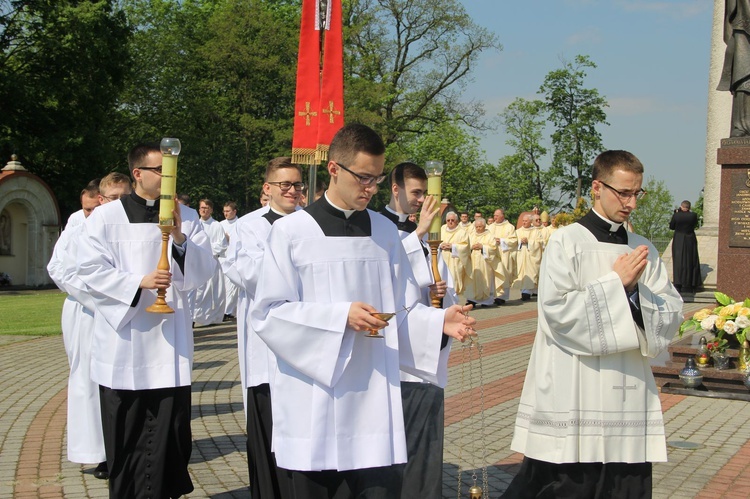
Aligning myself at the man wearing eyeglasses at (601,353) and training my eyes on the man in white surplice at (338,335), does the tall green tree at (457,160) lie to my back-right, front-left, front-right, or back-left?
back-right

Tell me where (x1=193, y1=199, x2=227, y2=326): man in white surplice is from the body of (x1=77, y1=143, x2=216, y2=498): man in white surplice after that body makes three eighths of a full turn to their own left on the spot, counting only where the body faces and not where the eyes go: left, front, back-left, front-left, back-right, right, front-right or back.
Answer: front

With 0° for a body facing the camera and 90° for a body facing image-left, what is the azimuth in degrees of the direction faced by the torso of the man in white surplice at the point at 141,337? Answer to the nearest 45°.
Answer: approximately 315°

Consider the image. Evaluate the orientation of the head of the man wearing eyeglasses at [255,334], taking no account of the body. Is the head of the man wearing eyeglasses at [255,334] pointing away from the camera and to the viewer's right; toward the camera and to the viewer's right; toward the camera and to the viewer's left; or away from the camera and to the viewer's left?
toward the camera and to the viewer's right

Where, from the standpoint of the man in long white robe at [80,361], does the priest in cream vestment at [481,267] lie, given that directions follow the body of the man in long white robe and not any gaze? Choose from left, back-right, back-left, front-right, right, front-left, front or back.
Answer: left

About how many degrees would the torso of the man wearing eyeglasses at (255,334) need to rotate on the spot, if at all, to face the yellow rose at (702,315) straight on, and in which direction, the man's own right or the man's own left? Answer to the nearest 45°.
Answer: approximately 90° to the man's own left

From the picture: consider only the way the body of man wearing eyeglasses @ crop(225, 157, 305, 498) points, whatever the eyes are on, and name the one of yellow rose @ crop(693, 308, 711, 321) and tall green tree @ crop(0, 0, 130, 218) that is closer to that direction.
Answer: the yellow rose

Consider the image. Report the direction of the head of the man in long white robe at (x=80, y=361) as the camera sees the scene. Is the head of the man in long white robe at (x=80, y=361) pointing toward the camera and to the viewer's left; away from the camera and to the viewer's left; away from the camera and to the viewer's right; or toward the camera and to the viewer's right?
toward the camera and to the viewer's right

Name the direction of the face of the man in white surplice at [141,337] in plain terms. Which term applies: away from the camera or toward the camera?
toward the camera

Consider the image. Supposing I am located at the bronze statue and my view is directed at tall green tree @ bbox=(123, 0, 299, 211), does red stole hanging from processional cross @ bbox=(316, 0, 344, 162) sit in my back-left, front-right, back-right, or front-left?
front-left

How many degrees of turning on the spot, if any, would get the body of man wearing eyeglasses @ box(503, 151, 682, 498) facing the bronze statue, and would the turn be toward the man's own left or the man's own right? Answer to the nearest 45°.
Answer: approximately 135° to the man's own left

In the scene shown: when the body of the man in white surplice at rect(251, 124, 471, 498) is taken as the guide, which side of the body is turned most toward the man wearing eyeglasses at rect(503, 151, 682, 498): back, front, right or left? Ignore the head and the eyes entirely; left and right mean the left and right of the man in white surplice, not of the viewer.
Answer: left
